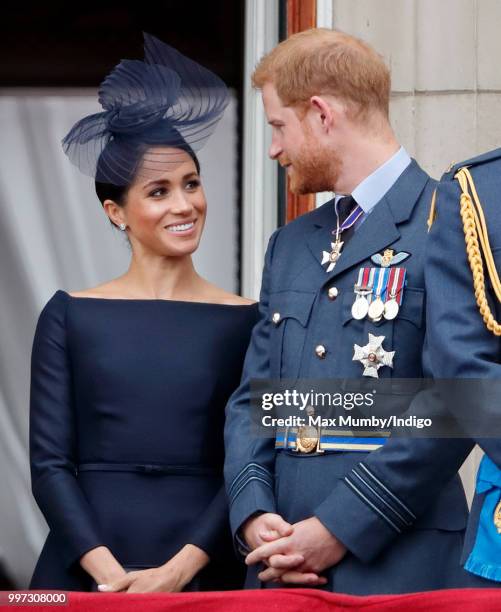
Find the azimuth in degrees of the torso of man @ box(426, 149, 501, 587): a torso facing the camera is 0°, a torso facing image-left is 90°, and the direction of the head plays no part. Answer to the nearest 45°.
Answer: approximately 0°

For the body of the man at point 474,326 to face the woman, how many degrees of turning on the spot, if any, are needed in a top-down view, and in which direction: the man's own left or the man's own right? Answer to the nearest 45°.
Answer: approximately 135° to the man's own right

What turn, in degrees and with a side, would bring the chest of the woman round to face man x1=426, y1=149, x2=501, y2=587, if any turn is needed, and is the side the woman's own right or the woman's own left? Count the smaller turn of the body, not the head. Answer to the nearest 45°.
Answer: approximately 45° to the woman's own left

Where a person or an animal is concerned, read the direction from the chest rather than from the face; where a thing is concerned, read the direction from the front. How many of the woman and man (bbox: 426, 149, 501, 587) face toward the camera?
2

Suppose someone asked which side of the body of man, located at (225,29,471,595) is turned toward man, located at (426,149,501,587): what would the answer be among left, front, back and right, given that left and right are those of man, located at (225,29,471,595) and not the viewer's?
left

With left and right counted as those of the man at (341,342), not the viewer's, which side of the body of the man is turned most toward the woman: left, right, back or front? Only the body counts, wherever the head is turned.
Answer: right

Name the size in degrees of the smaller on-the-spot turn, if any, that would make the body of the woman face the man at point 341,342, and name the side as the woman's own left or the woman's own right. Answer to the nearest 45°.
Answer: approximately 45° to the woman's own left

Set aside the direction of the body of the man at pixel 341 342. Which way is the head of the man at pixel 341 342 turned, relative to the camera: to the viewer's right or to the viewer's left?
to the viewer's left

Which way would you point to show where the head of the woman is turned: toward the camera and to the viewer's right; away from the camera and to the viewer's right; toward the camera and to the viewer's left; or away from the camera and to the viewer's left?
toward the camera and to the viewer's right

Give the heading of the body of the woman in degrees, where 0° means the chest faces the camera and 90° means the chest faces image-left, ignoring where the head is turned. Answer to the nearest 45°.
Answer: approximately 0°
